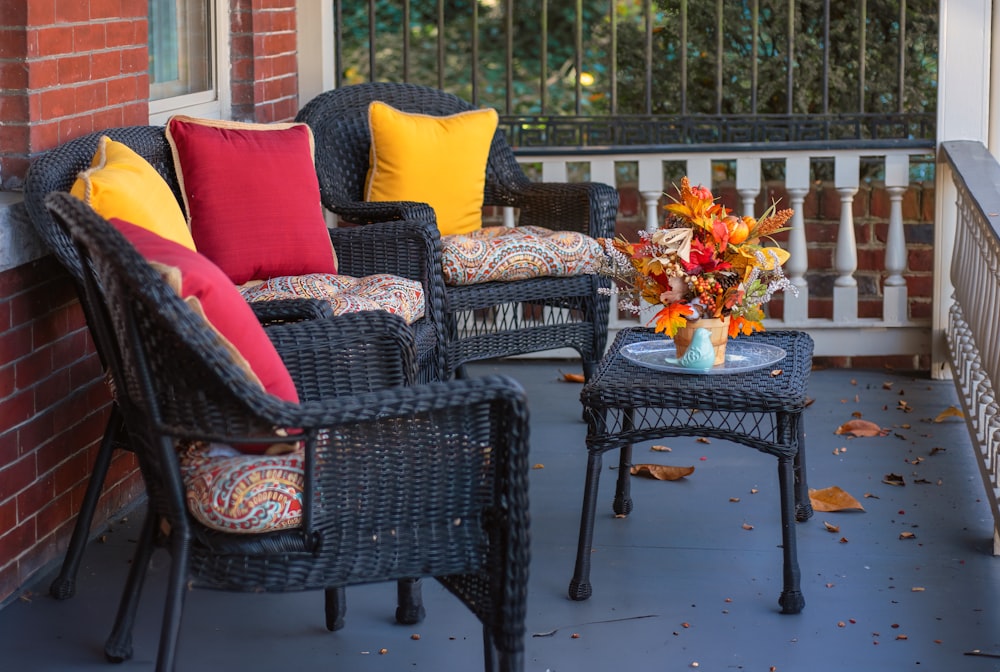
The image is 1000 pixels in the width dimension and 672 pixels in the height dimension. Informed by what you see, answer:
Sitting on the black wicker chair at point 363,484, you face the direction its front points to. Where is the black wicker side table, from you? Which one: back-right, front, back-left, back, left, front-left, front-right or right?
front-left

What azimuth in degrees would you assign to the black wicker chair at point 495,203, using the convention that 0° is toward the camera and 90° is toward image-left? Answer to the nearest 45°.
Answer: approximately 315°

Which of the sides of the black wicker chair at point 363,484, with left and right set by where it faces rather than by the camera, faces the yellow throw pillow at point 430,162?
left

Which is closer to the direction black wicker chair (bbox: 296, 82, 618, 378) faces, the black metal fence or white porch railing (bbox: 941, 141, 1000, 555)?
the white porch railing

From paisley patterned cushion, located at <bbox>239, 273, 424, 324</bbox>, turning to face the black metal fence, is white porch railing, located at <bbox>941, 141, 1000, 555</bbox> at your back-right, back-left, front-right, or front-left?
front-right

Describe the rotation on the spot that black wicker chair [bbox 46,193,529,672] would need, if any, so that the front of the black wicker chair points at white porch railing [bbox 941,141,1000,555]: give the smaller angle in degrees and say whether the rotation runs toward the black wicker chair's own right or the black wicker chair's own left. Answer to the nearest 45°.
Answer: approximately 45° to the black wicker chair's own left

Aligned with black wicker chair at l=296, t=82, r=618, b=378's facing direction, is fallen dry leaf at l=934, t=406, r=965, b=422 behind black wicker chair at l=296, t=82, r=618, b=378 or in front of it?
in front

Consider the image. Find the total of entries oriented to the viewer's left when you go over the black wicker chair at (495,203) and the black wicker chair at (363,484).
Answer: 0

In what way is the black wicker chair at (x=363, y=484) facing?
to the viewer's right
